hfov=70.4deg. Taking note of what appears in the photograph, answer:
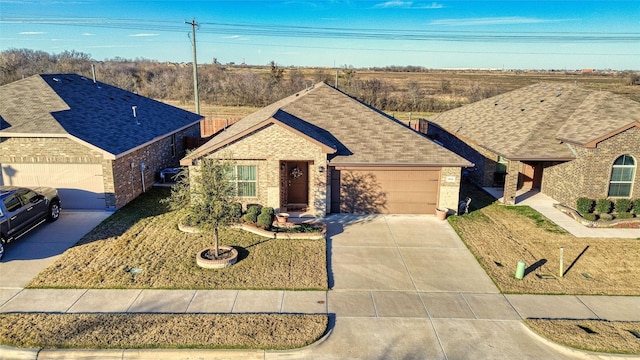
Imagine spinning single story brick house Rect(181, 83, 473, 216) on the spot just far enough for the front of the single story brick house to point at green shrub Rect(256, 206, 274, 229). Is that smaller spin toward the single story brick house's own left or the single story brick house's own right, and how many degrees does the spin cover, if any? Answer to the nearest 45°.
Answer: approximately 45° to the single story brick house's own right

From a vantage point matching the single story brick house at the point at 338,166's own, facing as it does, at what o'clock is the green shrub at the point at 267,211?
The green shrub is roughly at 2 o'clock from the single story brick house.

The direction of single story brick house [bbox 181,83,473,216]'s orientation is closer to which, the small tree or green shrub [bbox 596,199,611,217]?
the small tree

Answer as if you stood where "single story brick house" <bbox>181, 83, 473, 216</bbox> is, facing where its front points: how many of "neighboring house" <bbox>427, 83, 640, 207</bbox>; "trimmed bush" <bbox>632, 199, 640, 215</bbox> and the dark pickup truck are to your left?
2

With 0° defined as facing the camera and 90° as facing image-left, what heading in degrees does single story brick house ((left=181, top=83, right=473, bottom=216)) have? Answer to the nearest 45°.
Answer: approximately 0°

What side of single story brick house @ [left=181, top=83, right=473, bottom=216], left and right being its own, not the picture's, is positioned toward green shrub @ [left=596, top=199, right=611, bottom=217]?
left
